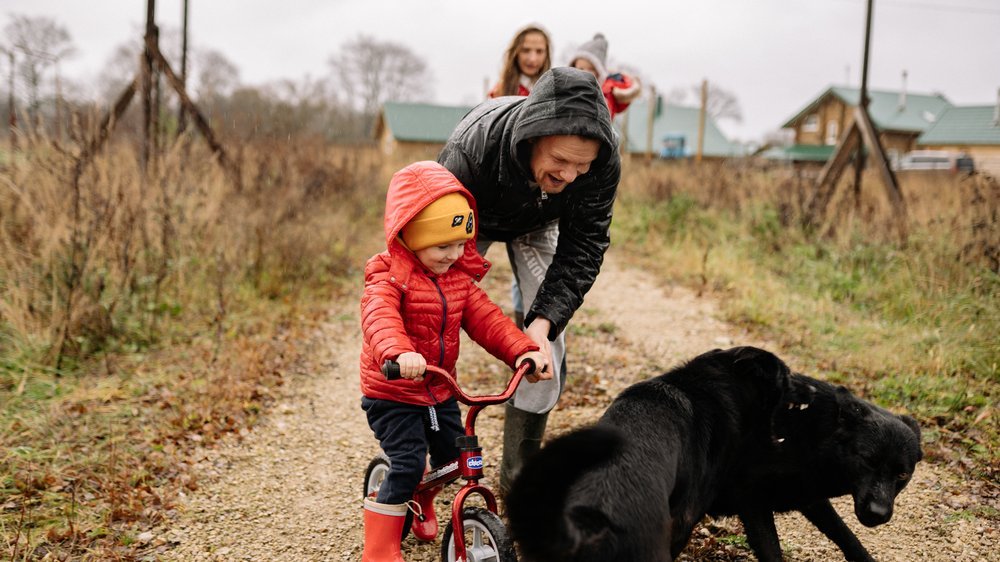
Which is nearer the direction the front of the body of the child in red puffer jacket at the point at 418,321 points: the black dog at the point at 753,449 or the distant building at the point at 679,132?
the black dog

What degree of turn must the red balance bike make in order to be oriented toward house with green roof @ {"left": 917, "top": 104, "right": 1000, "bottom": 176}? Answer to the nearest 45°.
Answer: approximately 90° to its left

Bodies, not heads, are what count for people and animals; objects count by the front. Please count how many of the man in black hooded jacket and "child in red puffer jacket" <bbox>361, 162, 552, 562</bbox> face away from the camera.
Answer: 0

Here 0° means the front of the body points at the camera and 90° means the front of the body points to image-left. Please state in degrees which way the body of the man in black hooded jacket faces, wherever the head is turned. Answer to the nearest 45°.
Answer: approximately 315°

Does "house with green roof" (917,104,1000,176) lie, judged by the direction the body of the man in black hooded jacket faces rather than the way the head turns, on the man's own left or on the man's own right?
on the man's own left

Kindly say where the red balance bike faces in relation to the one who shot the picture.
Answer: facing the viewer and to the right of the viewer
